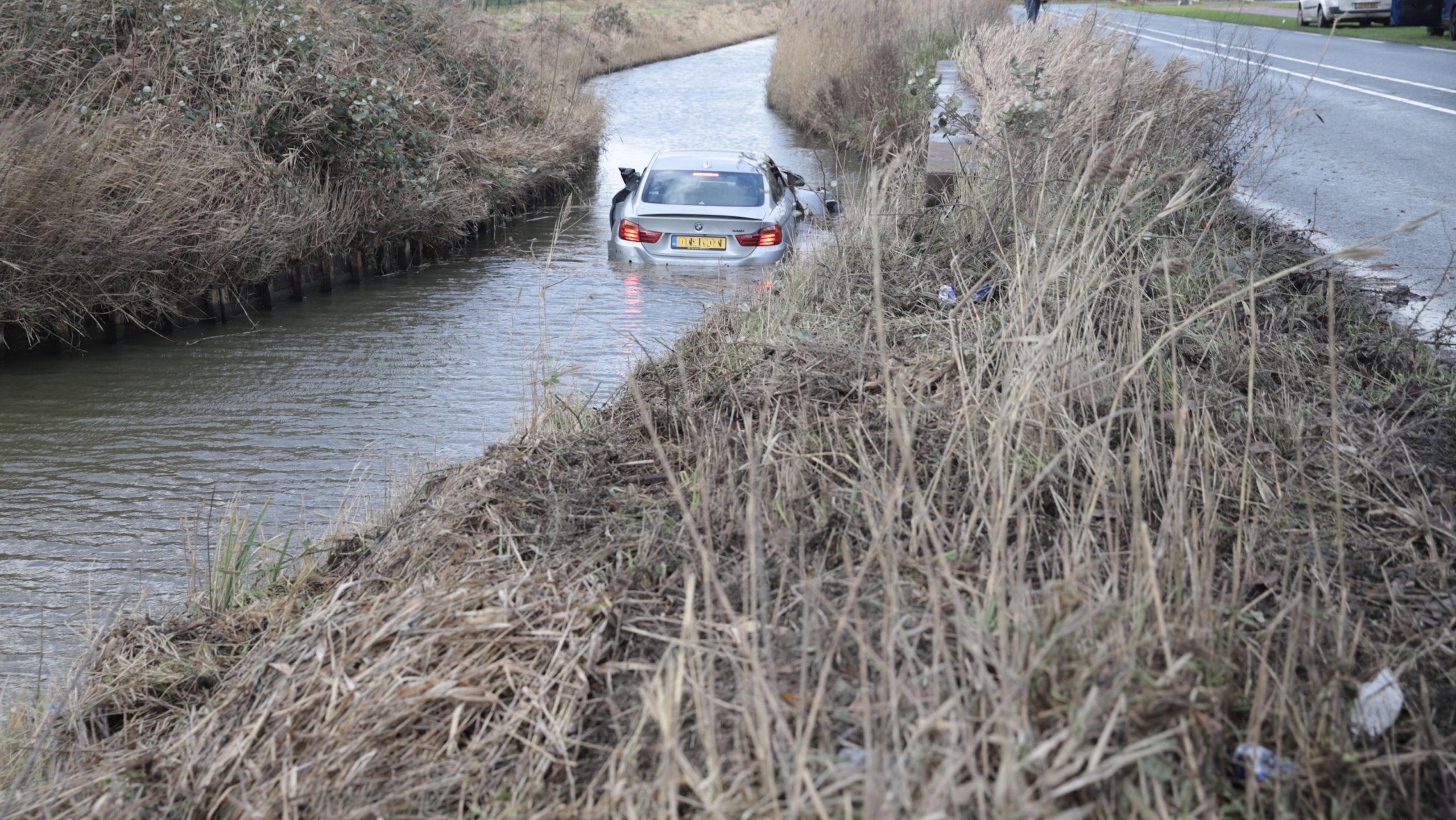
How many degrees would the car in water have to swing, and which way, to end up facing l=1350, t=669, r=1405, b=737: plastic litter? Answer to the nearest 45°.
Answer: approximately 180°

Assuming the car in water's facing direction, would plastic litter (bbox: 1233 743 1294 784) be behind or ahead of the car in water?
behind

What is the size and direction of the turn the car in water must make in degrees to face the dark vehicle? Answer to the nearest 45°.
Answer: approximately 45° to its right

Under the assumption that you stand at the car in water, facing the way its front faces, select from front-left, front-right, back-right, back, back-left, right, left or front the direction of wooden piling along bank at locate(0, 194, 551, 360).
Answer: left

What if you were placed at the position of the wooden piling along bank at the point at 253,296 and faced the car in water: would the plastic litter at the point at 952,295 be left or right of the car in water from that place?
right

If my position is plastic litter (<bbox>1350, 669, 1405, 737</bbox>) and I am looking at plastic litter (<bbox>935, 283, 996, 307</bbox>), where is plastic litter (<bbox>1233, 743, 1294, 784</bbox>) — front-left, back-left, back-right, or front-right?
back-left

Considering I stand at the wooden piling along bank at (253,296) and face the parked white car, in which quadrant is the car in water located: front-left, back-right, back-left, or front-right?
front-right

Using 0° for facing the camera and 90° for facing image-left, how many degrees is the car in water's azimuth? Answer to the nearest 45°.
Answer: approximately 180°

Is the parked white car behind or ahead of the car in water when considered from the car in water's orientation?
ahead
